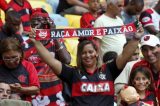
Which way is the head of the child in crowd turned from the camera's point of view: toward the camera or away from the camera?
toward the camera

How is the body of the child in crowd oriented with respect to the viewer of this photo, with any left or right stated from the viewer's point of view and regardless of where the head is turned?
facing the viewer
